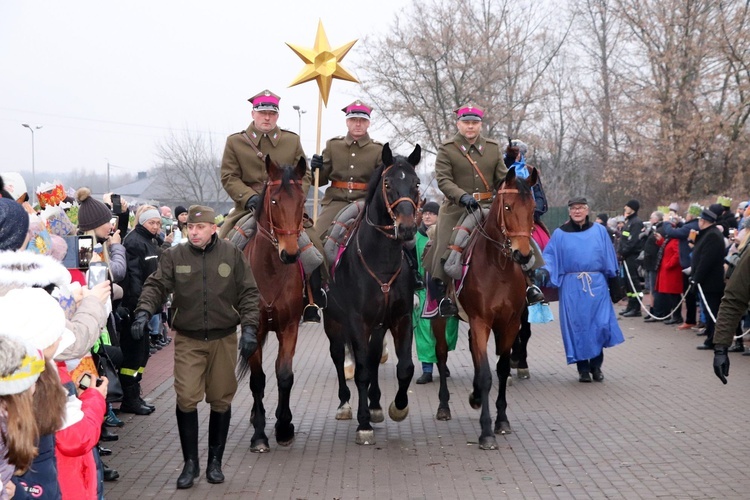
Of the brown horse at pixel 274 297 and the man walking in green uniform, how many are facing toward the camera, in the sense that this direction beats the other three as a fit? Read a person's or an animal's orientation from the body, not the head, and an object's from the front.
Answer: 2

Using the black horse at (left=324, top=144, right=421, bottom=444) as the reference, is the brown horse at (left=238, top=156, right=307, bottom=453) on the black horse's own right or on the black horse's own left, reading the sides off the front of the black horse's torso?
on the black horse's own right

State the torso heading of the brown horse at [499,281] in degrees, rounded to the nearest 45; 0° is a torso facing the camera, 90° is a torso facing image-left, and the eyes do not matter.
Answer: approximately 315°

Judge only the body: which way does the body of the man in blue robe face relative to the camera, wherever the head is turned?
toward the camera

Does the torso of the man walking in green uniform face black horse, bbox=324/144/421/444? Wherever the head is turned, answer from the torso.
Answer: no

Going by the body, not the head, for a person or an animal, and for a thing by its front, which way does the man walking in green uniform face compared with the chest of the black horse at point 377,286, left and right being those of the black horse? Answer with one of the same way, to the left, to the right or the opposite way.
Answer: the same way

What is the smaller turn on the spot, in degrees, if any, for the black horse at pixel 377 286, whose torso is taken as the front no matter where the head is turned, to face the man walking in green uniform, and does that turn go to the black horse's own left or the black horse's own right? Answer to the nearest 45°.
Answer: approximately 45° to the black horse's own right

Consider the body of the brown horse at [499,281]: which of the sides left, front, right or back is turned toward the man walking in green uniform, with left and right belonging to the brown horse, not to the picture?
right

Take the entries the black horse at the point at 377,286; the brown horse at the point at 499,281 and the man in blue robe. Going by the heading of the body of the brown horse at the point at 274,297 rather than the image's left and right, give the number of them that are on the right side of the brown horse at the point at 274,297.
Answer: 0

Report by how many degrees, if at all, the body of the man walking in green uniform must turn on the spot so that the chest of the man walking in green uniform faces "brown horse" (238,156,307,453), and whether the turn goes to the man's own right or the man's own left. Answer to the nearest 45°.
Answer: approximately 135° to the man's own left

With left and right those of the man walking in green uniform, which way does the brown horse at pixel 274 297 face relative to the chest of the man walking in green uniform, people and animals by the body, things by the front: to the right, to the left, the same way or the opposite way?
the same way

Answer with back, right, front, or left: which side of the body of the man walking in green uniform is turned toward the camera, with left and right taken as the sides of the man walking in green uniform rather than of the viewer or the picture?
front

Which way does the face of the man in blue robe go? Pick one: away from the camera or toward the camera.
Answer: toward the camera

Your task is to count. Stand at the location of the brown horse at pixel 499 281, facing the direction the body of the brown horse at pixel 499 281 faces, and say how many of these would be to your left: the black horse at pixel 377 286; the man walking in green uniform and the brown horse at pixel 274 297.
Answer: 0

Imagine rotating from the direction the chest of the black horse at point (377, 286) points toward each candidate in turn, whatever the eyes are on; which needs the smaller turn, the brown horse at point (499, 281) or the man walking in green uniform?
the man walking in green uniform
